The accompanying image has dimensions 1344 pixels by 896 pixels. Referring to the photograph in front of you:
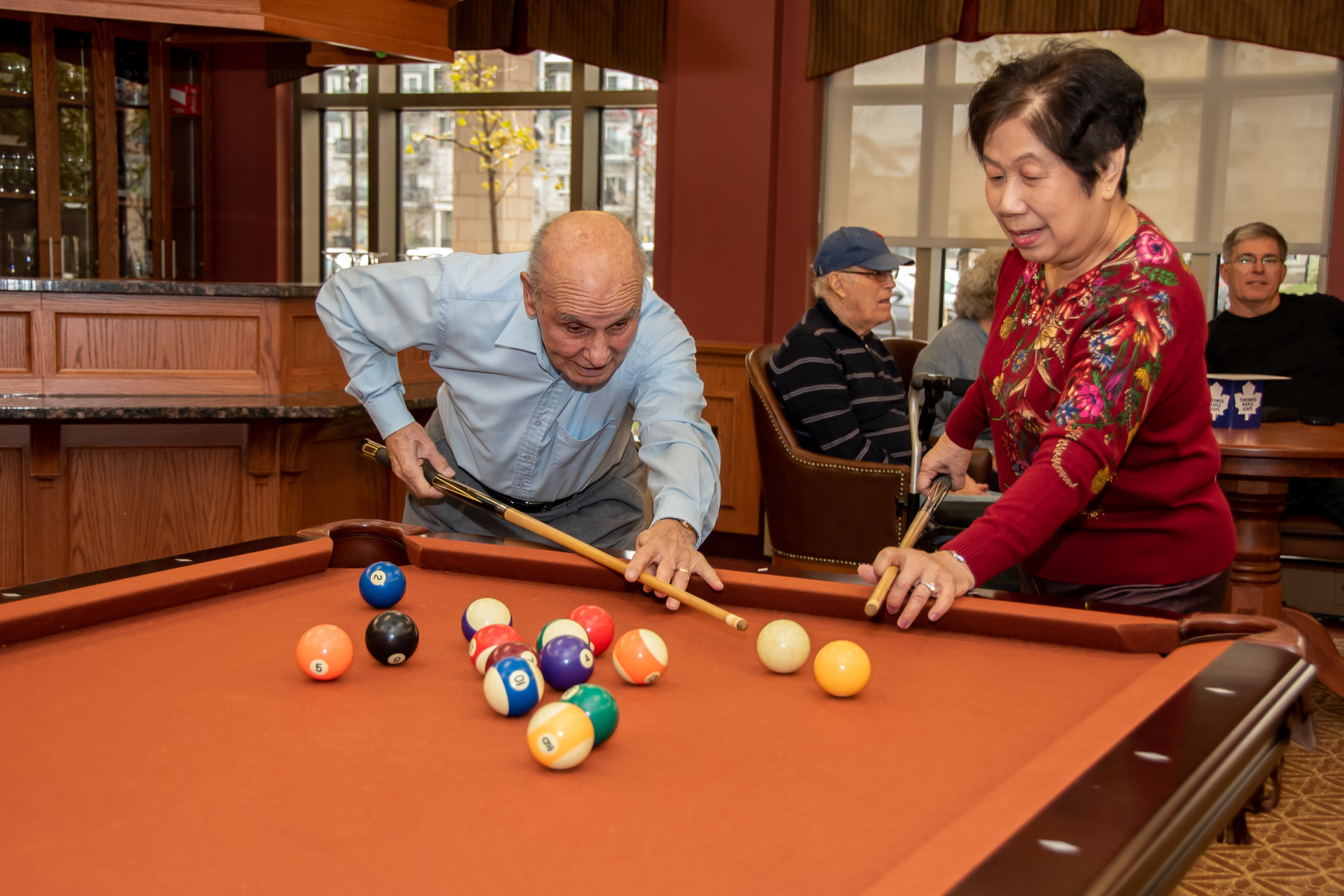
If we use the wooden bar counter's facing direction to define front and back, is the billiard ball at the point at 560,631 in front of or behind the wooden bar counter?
in front

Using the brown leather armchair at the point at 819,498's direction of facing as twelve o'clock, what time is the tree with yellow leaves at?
The tree with yellow leaves is roughly at 8 o'clock from the brown leather armchair.

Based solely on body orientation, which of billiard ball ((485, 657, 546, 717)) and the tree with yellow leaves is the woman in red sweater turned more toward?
the billiard ball

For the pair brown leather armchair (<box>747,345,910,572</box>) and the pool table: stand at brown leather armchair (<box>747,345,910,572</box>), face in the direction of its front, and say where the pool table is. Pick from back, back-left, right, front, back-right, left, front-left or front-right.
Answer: right

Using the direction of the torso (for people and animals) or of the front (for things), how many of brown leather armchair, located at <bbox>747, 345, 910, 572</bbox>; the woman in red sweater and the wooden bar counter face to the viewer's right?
1

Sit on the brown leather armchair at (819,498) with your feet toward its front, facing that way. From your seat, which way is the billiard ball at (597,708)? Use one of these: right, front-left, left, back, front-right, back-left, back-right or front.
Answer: right

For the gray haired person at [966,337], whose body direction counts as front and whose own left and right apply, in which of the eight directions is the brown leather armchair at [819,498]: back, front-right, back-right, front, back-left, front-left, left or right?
back

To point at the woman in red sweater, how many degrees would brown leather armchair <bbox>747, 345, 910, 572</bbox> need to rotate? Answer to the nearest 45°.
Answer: approximately 90° to its right

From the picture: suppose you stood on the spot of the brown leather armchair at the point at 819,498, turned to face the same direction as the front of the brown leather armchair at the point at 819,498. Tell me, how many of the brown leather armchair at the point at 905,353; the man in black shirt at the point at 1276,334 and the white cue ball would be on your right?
1

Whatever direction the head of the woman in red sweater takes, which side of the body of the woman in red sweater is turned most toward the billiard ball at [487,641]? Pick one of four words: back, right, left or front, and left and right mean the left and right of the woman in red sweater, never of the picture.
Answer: front

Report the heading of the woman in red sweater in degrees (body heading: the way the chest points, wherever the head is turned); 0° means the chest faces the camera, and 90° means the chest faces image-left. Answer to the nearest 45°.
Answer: approximately 45°

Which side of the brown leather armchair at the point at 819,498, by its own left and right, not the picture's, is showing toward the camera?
right

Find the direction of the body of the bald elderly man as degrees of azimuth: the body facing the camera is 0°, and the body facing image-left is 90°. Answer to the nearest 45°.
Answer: approximately 315°

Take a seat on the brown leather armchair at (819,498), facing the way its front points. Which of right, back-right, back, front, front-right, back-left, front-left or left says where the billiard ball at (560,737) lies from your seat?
right

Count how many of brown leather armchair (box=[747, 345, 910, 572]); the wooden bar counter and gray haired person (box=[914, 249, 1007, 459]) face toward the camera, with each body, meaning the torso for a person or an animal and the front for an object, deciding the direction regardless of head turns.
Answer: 1
